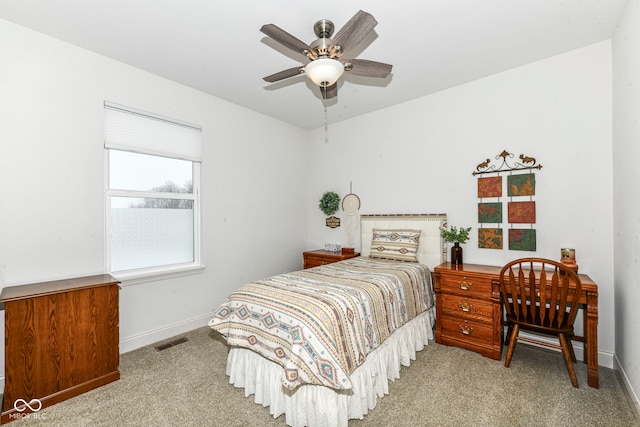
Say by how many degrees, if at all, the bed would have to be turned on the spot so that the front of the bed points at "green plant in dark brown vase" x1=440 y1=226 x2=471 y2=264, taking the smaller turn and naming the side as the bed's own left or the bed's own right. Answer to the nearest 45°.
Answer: approximately 180°

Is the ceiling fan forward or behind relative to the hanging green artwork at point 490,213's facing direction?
forward

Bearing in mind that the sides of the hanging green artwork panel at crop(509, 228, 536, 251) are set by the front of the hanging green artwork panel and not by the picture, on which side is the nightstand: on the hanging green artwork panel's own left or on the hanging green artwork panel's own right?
on the hanging green artwork panel's own right

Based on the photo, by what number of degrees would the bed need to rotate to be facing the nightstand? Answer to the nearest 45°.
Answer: approximately 135° to its right

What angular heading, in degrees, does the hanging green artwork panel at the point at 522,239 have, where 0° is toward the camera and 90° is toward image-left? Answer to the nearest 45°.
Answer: approximately 0°

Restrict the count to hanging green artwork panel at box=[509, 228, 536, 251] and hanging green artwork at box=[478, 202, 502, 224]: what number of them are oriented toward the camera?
2

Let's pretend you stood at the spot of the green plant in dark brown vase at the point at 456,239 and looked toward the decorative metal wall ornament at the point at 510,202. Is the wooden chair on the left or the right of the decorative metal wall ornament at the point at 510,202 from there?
right

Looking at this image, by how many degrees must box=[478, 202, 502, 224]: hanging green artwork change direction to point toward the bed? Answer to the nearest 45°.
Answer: approximately 45° to its right

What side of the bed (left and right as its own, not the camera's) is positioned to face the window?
right

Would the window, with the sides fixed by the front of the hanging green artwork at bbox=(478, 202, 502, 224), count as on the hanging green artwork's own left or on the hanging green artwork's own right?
on the hanging green artwork's own right

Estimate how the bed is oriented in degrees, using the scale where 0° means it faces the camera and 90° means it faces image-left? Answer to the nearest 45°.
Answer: approximately 45°

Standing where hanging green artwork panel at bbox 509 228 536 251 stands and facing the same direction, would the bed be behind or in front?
in front
